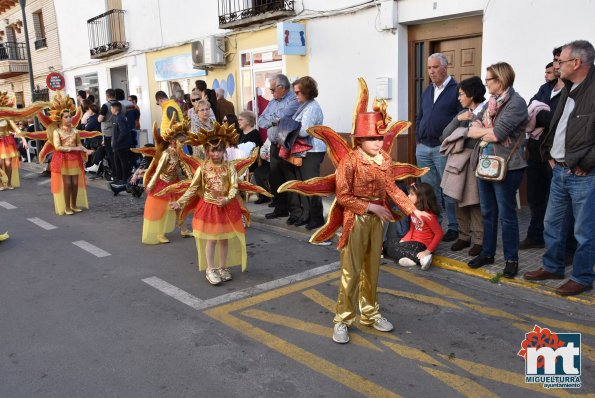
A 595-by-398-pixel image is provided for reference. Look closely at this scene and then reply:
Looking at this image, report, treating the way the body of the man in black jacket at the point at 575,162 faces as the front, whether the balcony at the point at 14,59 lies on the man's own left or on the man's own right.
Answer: on the man's own right

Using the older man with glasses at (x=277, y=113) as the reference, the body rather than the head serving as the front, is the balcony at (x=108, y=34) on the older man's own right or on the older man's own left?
on the older man's own right

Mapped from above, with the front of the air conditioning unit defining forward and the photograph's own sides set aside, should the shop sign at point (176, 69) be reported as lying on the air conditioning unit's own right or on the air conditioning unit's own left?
on the air conditioning unit's own right

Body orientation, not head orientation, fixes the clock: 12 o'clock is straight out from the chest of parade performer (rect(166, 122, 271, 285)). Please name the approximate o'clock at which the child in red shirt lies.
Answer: The child in red shirt is roughly at 9 o'clock from the parade performer.

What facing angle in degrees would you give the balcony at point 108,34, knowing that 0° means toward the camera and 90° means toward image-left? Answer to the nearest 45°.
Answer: approximately 45°

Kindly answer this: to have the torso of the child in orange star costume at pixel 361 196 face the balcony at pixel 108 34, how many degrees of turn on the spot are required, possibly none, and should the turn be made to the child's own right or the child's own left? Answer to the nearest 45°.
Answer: approximately 180°

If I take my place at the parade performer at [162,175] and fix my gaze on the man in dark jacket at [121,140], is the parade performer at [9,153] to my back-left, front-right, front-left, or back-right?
front-left

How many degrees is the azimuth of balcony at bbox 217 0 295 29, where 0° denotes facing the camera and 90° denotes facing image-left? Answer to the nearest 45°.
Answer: approximately 45°

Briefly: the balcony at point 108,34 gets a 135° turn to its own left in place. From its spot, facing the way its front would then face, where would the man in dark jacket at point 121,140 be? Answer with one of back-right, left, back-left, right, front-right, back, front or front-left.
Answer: right

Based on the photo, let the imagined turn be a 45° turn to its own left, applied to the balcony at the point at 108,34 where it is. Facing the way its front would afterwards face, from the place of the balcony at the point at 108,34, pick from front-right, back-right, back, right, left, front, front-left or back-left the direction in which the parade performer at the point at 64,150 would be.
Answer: front

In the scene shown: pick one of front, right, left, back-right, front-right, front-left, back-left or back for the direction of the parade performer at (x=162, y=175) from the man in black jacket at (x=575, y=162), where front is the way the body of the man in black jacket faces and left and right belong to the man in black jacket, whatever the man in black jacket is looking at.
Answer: front-right

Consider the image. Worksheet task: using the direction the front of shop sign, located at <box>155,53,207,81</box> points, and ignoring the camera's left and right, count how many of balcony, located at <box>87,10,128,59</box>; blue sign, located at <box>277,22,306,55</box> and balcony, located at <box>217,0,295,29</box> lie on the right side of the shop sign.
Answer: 1

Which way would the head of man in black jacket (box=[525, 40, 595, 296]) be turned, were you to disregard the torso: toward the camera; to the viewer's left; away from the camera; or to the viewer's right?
to the viewer's left
